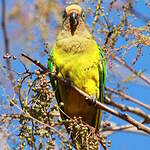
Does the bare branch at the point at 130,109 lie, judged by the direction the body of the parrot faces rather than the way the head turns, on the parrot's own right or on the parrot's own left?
on the parrot's own left

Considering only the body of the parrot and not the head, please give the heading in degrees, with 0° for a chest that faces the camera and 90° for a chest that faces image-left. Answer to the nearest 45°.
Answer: approximately 0°

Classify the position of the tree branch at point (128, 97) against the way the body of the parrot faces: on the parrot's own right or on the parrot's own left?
on the parrot's own left
